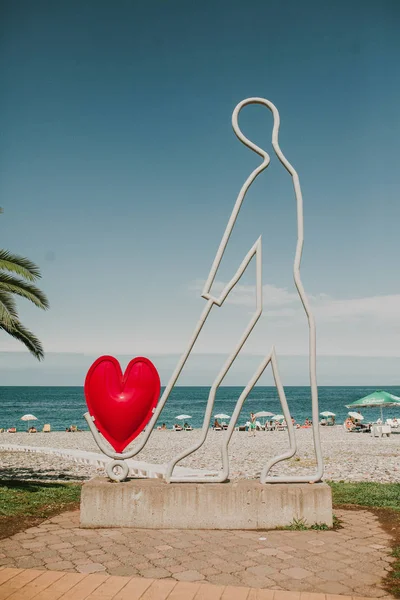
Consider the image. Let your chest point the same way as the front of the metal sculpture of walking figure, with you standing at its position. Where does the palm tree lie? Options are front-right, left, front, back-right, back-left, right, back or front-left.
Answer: front-right

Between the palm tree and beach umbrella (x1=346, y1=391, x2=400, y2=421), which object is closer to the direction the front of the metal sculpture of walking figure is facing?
the palm tree

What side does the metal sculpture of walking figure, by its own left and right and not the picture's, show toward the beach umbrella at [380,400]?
right

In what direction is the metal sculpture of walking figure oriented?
to the viewer's left
